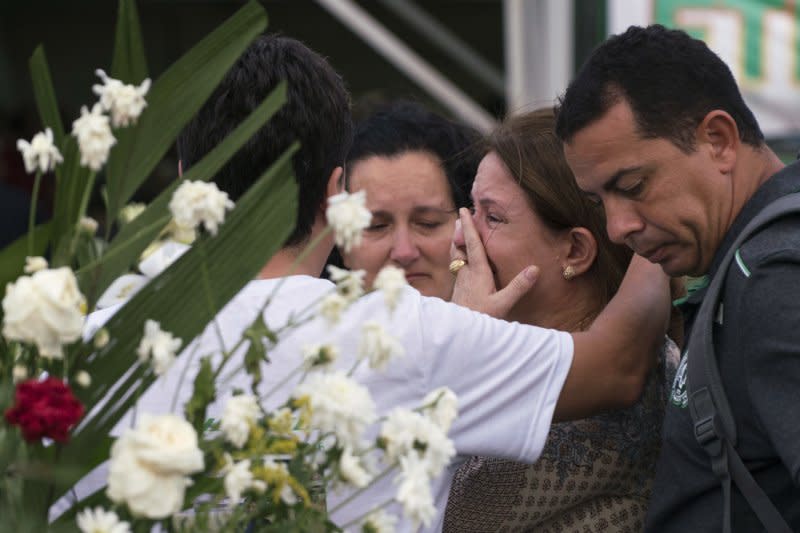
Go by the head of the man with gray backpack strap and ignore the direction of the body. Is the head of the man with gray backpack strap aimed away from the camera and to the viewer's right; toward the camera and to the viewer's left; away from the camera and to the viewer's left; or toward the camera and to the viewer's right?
toward the camera and to the viewer's left

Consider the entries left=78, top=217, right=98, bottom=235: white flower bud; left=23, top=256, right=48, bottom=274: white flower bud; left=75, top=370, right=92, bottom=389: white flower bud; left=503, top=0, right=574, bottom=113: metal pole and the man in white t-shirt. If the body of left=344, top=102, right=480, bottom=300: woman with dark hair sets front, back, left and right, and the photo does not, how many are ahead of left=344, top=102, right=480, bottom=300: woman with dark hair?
4

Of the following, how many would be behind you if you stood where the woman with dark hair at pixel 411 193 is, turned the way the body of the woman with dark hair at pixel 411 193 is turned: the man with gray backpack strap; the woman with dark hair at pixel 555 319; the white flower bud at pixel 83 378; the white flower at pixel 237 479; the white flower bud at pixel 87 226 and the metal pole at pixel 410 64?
1

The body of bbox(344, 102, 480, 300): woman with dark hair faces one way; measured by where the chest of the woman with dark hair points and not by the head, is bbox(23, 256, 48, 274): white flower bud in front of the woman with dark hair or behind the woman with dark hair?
in front

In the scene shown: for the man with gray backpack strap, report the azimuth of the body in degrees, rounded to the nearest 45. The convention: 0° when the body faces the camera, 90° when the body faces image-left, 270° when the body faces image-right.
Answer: approximately 90°

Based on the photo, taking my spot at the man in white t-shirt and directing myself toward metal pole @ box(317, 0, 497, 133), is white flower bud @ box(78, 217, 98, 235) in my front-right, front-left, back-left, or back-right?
back-left

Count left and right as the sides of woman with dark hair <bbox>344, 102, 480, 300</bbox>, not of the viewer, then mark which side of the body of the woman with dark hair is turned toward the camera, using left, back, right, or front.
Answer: front

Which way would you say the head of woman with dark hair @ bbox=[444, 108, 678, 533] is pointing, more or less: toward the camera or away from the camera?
toward the camera

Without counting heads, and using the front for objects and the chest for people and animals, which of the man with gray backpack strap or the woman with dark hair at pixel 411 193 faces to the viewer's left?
the man with gray backpack strap
